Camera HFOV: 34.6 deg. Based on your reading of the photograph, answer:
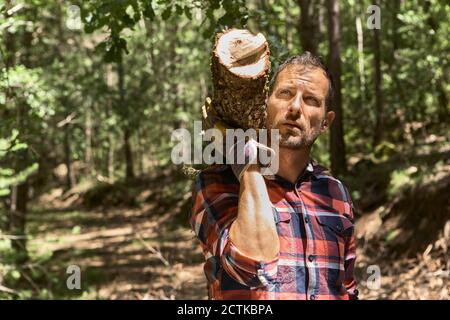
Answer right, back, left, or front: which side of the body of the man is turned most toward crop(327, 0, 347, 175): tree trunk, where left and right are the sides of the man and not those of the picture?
back

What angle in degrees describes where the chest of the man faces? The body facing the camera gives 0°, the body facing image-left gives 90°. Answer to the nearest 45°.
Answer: approximately 0°

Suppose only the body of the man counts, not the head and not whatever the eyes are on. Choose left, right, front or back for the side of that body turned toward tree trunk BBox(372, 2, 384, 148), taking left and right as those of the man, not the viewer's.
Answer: back
